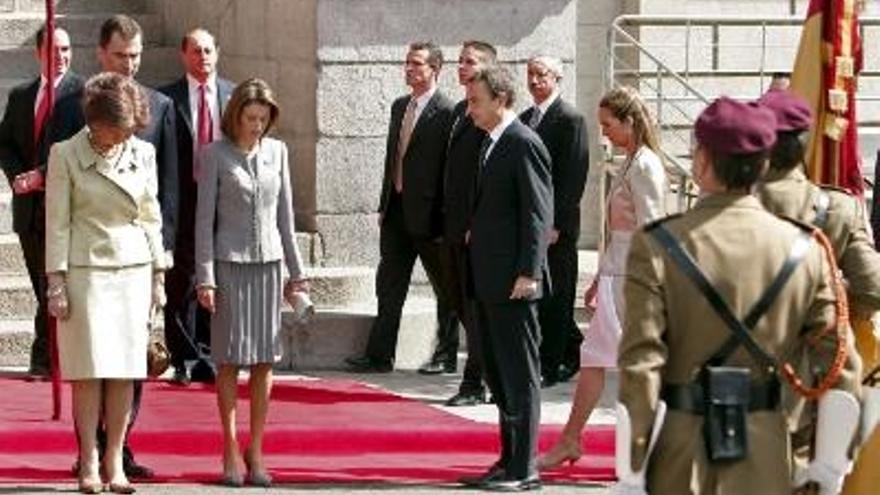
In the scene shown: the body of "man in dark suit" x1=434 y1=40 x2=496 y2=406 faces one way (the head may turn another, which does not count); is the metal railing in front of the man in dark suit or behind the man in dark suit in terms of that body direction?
behind

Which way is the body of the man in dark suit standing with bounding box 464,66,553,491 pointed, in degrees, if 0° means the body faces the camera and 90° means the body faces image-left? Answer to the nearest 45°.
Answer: approximately 90°

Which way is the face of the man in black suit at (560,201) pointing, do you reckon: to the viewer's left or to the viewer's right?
to the viewer's left

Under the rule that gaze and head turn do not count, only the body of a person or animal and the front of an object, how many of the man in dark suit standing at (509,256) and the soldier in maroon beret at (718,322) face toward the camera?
0

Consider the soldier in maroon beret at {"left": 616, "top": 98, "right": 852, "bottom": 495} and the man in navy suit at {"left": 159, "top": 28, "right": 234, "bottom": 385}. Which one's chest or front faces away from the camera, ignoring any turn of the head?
the soldier in maroon beret

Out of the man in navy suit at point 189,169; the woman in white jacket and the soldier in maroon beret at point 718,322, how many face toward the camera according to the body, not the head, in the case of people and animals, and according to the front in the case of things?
1

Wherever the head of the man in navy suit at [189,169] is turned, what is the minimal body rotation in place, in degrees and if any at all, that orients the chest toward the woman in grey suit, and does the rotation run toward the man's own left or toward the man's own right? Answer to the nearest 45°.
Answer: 0° — they already face them

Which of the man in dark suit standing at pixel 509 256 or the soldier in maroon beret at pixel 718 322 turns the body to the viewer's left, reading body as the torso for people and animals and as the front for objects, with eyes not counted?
the man in dark suit standing

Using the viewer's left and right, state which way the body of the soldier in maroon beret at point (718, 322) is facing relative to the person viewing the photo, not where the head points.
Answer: facing away from the viewer
